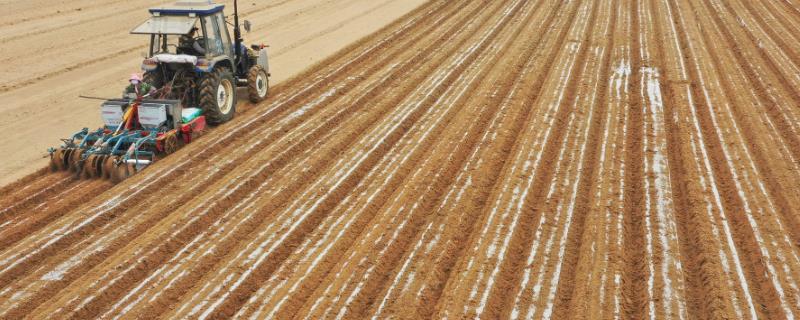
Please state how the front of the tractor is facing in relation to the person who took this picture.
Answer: facing away from the viewer and to the right of the viewer
